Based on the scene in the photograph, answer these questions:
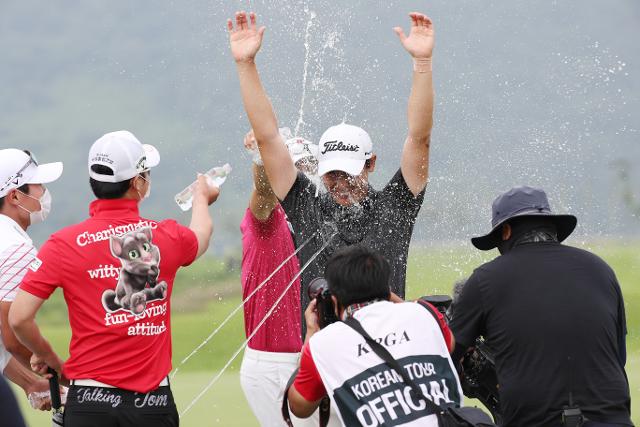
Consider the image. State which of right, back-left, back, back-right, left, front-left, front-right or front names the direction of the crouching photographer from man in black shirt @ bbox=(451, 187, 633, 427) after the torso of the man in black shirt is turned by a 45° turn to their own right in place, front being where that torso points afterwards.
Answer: back-left

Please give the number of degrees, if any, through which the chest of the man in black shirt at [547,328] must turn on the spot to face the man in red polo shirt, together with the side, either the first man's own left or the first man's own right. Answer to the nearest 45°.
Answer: approximately 45° to the first man's own left

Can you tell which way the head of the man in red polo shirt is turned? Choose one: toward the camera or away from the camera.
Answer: away from the camera

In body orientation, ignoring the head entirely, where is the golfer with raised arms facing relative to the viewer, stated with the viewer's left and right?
facing the viewer

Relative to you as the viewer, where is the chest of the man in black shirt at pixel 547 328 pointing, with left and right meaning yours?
facing away from the viewer and to the left of the viewer

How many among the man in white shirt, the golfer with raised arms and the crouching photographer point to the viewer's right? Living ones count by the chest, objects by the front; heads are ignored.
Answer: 1

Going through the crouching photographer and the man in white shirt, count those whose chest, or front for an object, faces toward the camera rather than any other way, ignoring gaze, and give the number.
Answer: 0

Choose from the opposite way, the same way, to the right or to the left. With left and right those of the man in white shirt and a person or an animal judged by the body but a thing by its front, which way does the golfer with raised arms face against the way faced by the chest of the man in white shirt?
to the right

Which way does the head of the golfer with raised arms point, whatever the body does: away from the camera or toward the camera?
toward the camera

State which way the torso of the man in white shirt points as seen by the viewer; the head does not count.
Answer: to the viewer's right

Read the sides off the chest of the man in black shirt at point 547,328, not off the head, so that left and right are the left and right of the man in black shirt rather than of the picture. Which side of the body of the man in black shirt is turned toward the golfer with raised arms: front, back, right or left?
front

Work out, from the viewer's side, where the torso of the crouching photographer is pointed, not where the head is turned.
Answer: away from the camera

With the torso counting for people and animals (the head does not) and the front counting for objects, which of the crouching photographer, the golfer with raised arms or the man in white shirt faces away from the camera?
the crouching photographer

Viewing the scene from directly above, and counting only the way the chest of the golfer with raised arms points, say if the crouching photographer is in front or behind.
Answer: in front

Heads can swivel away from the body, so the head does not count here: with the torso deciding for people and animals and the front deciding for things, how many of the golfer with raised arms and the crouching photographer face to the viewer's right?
0

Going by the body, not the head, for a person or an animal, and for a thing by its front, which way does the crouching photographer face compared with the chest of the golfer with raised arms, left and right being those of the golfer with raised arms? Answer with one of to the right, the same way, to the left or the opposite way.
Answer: the opposite way

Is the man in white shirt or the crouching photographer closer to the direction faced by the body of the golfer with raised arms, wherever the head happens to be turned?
the crouching photographer

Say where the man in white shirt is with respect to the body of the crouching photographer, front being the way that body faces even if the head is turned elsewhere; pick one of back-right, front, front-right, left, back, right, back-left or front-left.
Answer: front-left

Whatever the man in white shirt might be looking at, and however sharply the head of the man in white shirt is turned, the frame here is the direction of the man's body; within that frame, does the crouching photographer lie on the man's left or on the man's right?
on the man's right
